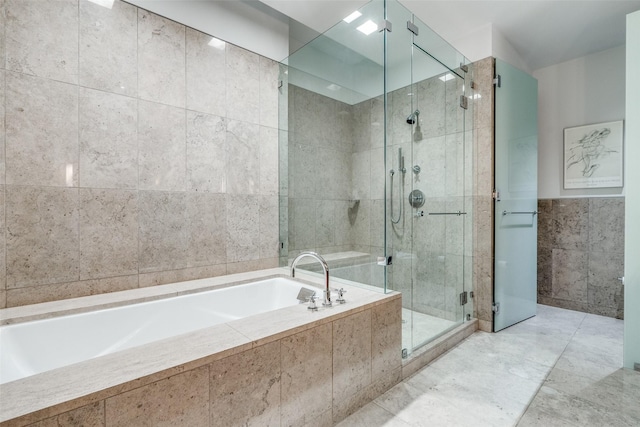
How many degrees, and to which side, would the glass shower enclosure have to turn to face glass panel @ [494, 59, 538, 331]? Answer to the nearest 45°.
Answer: approximately 90° to its left

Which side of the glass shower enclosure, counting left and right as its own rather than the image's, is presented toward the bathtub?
right

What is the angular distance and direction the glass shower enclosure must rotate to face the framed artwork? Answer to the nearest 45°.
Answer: approximately 90° to its left

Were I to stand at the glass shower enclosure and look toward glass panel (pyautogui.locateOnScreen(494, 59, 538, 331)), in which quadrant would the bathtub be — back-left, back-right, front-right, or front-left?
back-right

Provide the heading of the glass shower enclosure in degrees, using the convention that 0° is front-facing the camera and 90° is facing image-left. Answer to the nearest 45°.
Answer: approximately 315°
